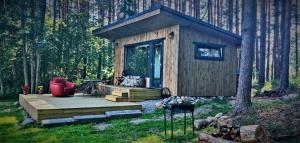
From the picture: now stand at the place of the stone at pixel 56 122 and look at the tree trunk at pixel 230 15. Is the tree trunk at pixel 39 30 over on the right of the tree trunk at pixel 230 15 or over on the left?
left

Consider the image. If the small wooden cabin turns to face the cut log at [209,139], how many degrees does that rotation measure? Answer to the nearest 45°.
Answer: approximately 45° to its left

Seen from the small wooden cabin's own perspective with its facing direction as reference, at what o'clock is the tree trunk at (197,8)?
The tree trunk is roughly at 5 o'clock from the small wooden cabin.

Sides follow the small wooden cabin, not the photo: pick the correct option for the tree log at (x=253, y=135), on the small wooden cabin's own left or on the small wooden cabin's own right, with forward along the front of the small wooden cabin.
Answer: on the small wooden cabin's own left

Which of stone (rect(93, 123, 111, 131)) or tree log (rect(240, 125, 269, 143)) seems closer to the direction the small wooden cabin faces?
the stone

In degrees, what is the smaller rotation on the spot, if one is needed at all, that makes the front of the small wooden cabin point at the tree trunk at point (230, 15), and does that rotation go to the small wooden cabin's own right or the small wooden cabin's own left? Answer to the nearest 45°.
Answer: approximately 135° to the small wooden cabin's own right

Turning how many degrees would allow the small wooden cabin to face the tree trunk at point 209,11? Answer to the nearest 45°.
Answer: approximately 135° to its right

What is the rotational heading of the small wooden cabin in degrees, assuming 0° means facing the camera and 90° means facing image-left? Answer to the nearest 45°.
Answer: approximately 45°

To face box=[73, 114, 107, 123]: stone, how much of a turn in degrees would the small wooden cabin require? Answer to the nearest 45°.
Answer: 0° — it already faces it

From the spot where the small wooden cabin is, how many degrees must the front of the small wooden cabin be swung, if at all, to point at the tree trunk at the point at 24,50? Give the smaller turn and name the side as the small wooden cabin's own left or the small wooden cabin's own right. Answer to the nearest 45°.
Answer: approximately 45° to the small wooden cabin's own right

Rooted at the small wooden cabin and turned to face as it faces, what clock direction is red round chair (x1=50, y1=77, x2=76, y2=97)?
The red round chair is roughly at 1 o'clock from the small wooden cabin.
